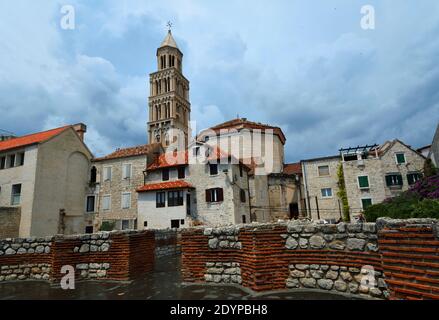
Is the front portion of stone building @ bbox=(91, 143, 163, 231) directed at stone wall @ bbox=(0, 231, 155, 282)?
yes

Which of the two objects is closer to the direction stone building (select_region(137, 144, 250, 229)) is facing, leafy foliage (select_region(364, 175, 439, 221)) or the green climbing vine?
the leafy foliage

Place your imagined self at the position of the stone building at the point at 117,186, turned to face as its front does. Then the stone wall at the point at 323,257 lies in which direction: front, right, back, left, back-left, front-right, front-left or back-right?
front

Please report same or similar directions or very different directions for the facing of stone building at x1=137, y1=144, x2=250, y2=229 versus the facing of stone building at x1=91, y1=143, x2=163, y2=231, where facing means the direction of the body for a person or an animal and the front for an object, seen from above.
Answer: same or similar directions

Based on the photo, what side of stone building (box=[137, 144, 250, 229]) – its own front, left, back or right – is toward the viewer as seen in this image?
front

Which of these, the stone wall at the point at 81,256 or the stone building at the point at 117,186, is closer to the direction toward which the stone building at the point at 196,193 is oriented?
the stone wall

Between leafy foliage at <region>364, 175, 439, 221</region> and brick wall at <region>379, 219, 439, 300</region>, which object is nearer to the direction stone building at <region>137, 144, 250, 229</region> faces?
the brick wall

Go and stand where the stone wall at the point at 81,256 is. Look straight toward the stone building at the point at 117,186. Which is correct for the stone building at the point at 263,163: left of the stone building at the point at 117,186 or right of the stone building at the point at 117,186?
right

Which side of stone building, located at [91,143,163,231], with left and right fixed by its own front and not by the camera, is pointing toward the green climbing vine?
left

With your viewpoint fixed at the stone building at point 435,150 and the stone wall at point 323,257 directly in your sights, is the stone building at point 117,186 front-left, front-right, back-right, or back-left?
front-right

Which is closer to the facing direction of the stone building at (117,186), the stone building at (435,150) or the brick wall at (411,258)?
the brick wall

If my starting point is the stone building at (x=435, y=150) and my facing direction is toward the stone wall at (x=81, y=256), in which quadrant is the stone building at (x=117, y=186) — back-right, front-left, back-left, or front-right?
front-right

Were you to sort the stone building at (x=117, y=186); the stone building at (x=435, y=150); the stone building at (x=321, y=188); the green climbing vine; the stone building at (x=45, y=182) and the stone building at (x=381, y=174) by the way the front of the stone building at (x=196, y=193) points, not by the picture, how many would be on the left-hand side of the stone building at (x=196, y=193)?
4

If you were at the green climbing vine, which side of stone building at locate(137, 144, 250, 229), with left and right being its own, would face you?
left

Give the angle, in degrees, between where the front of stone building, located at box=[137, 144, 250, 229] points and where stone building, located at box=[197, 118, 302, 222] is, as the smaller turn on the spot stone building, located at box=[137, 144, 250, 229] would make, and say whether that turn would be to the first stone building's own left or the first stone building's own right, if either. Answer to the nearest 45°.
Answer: approximately 135° to the first stone building's own left

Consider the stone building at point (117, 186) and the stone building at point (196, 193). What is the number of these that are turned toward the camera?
2

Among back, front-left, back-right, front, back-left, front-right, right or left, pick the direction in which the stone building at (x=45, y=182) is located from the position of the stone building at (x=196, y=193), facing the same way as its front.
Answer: right

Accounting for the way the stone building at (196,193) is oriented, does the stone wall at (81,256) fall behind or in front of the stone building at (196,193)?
in front
